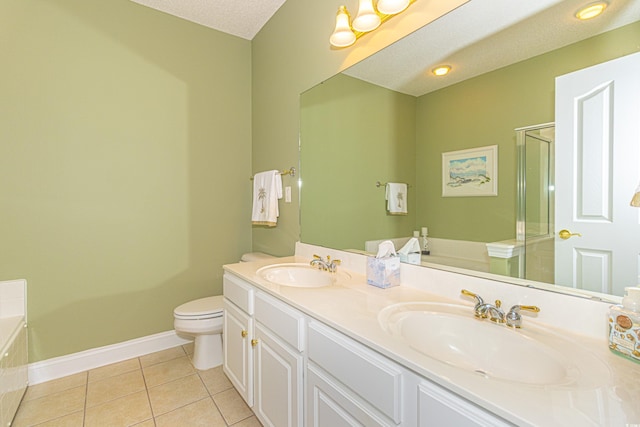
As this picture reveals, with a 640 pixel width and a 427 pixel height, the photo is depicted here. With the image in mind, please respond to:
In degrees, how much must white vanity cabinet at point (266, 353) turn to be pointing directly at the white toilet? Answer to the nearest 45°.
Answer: approximately 90° to its right

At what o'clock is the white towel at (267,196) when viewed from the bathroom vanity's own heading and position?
The white towel is roughly at 3 o'clock from the bathroom vanity.

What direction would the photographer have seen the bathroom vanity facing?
facing the viewer and to the left of the viewer

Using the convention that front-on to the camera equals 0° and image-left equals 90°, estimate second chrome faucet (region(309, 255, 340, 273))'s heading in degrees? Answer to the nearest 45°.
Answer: approximately 45°

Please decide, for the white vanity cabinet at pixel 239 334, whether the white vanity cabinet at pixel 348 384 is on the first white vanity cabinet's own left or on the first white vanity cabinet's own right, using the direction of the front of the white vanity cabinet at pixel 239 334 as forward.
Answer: on the first white vanity cabinet's own left
